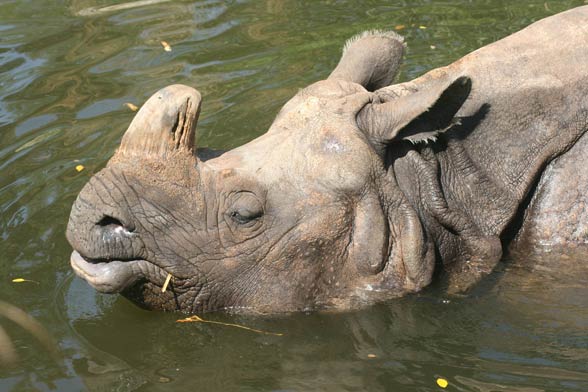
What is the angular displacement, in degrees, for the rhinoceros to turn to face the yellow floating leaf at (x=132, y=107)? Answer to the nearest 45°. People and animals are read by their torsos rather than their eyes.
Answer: approximately 45° to its right

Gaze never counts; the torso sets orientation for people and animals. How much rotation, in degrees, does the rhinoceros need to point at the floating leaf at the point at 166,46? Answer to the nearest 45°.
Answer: approximately 90° to its right

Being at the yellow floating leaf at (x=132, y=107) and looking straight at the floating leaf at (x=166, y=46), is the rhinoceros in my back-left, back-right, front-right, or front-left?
back-right

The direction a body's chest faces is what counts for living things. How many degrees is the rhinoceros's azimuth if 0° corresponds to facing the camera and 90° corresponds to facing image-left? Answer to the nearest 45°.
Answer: approximately 90°
